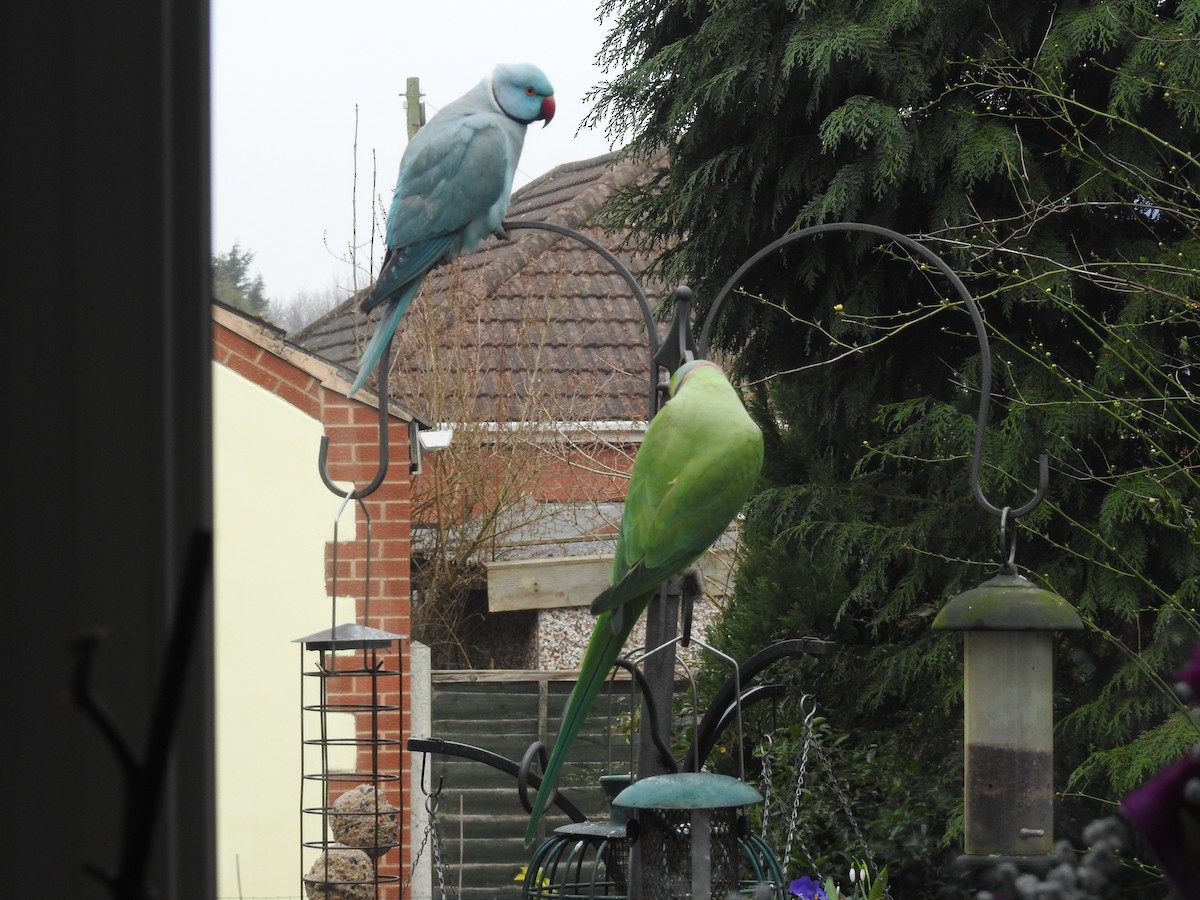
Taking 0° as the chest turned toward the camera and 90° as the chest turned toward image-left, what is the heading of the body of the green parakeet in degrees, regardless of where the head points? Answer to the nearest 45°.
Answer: approximately 225°

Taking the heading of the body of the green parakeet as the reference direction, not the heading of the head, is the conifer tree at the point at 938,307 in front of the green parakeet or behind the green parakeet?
in front

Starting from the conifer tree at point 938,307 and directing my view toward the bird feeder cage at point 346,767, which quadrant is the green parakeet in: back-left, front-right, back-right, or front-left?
front-left

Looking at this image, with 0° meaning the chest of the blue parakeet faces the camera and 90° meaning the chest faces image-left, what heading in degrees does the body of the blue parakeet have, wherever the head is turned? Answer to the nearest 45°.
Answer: approximately 270°

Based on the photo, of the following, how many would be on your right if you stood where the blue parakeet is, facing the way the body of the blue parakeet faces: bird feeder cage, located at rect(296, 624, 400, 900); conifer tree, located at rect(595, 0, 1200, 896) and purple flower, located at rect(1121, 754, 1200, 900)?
1

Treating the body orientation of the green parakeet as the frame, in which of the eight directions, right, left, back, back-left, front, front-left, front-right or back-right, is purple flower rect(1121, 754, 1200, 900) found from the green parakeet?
back-right

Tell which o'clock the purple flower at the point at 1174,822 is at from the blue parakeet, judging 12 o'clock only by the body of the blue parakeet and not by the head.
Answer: The purple flower is roughly at 3 o'clock from the blue parakeet.

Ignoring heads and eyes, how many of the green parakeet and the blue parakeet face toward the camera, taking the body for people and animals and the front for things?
0
